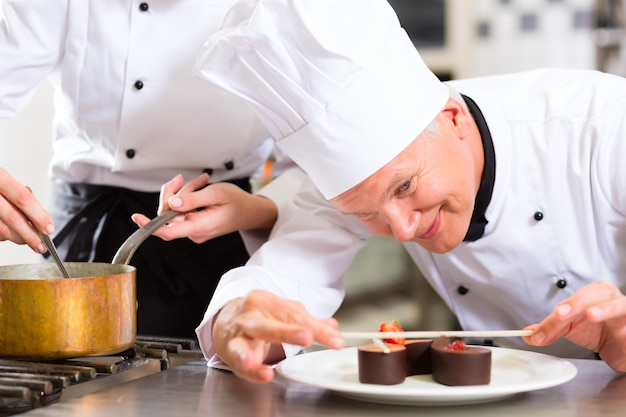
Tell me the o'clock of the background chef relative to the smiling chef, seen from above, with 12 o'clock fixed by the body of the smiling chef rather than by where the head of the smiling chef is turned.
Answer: The background chef is roughly at 2 o'clock from the smiling chef.

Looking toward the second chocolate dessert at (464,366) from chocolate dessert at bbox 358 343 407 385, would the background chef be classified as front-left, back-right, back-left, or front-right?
back-left

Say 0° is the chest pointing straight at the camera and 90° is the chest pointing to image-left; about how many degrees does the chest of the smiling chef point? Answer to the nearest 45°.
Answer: approximately 45°
